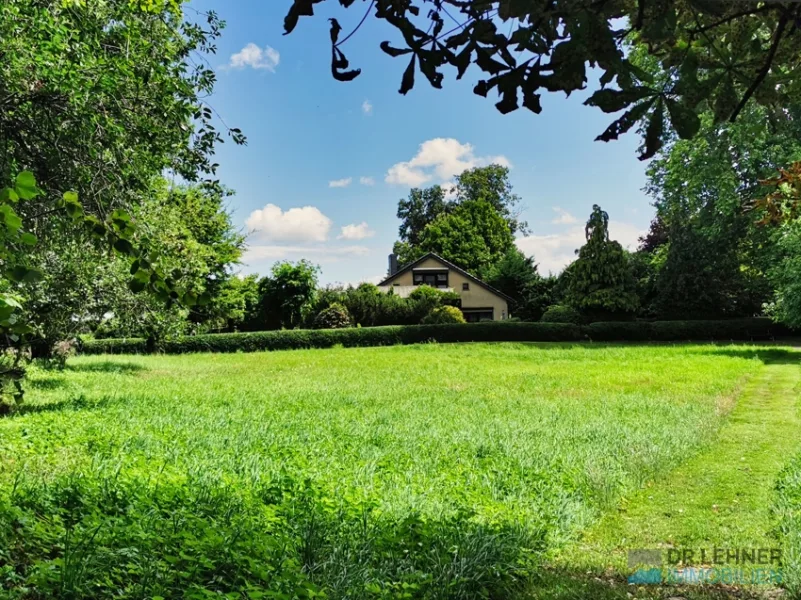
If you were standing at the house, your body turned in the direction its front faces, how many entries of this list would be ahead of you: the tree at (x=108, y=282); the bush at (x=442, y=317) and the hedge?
3

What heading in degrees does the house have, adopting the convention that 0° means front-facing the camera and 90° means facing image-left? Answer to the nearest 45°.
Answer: approximately 0°

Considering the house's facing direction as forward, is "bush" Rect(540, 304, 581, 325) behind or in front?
in front

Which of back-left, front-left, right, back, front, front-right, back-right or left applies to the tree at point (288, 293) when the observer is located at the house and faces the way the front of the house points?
front-right

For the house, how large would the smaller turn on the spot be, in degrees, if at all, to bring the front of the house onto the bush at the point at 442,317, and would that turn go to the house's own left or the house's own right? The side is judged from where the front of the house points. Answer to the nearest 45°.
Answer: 0° — it already faces it

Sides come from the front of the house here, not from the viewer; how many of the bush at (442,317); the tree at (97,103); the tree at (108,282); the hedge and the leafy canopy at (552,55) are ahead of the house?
5

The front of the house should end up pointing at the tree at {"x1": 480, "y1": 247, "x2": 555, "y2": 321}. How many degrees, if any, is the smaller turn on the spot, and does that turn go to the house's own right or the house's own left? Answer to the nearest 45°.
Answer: approximately 90° to the house's own left

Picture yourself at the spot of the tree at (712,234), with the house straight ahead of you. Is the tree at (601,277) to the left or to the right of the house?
left

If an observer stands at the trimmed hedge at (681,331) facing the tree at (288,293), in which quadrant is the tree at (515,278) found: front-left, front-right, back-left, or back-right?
front-right

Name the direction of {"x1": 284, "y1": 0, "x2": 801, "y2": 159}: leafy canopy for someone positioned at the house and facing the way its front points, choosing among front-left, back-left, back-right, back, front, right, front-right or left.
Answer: front

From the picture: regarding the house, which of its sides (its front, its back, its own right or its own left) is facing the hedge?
front

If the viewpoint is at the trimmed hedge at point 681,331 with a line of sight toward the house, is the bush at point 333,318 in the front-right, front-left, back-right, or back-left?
front-left

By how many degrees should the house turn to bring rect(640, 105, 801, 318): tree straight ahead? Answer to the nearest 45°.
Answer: approximately 45° to its left

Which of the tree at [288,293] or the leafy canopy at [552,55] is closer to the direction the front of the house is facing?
the leafy canopy
